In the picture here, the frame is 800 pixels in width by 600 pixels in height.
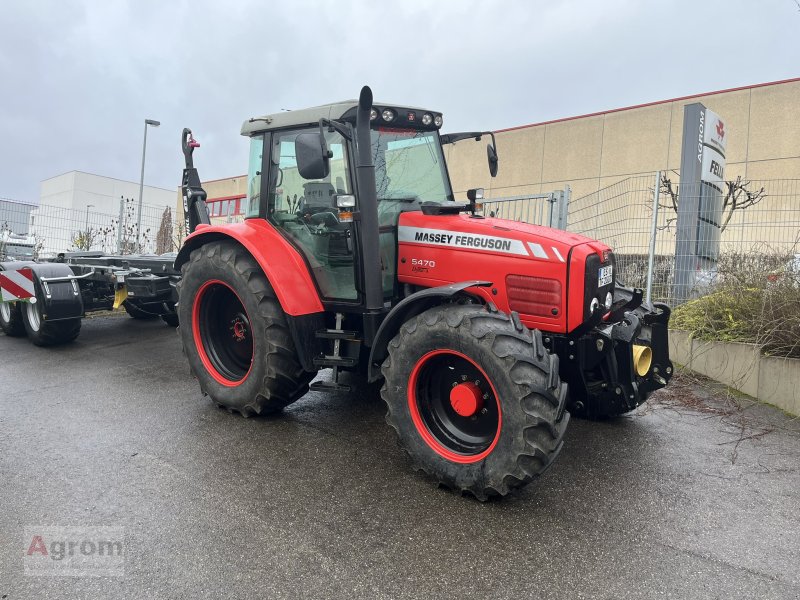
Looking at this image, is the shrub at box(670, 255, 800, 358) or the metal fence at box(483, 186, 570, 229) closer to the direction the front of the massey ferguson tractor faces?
the shrub

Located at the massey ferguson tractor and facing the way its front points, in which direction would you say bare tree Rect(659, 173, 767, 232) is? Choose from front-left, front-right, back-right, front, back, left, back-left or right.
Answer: left

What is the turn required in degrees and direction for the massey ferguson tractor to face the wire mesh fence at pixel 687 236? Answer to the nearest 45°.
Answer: approximately 90° to its left

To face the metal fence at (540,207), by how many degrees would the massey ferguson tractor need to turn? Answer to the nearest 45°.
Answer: approximately 135° to its left

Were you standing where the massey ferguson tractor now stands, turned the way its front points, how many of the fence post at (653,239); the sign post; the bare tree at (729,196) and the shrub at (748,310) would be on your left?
4

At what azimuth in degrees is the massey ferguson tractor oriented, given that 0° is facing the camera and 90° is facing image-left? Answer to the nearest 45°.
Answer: approximately 315°

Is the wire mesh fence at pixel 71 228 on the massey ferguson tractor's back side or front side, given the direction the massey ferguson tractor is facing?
on the back side

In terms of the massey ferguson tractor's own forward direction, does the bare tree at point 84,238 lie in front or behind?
behind

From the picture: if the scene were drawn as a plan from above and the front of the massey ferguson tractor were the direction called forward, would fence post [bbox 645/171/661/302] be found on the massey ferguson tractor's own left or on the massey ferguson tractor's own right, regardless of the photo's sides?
on the massey ferguson tractor's own left

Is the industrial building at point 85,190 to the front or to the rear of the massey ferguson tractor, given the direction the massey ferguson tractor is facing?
to the rear
